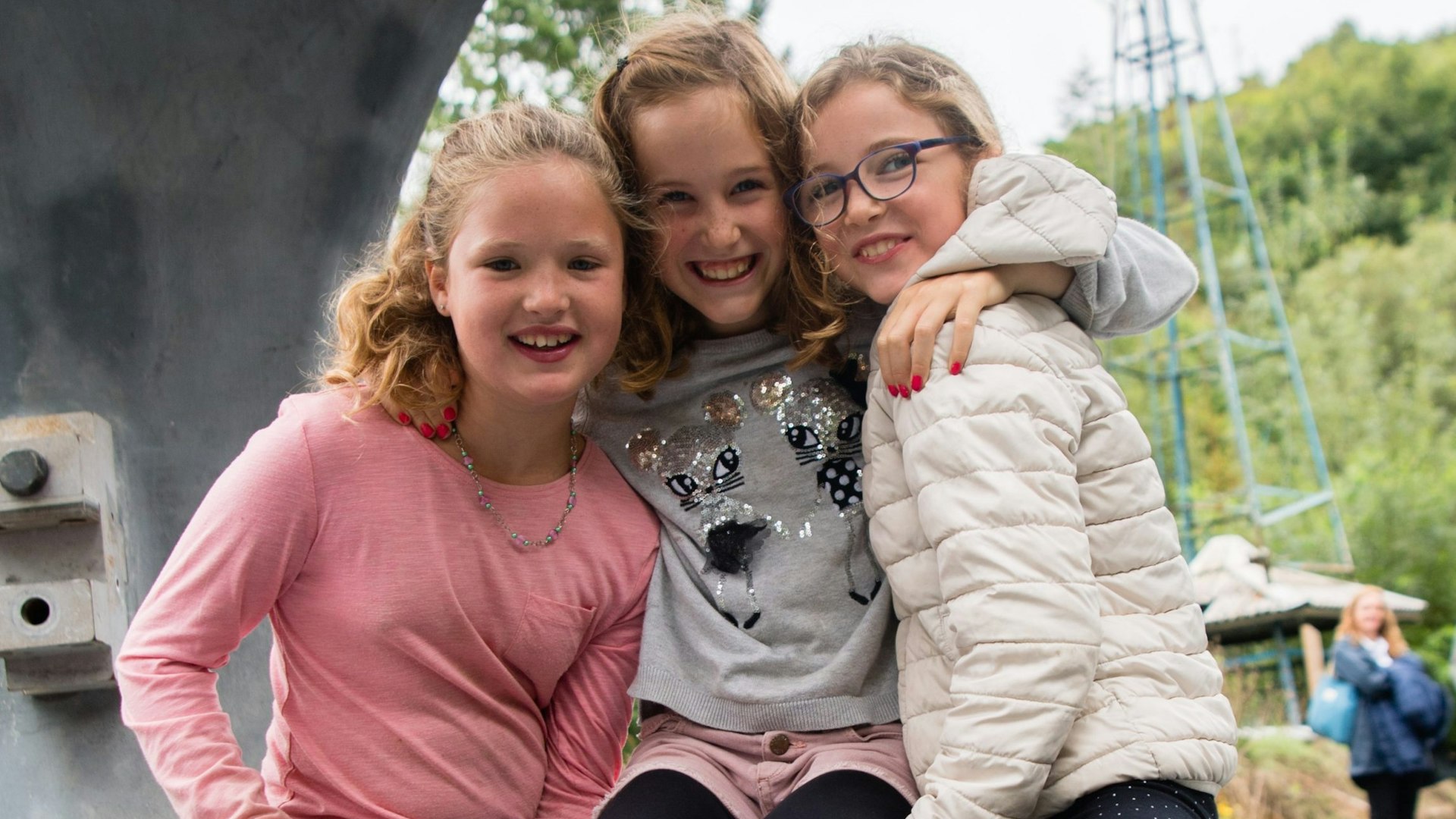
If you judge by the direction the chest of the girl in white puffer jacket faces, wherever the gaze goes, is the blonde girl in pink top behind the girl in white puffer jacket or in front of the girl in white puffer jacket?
in front
